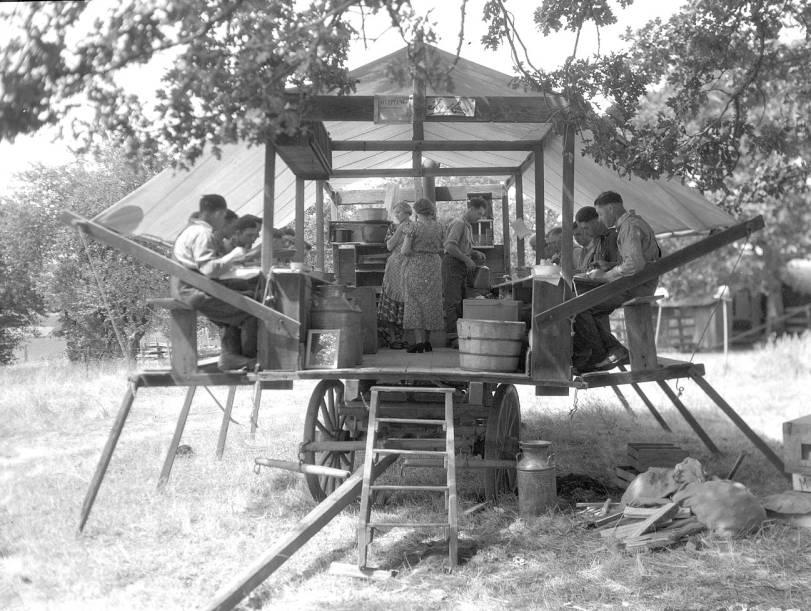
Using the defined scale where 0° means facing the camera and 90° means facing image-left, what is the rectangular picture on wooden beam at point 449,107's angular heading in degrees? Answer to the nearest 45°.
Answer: approximately 0°

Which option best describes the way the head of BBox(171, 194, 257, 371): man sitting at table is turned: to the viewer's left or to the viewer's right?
to the viewer's right

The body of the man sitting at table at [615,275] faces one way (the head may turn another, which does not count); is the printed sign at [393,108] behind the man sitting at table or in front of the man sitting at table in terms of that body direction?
in front

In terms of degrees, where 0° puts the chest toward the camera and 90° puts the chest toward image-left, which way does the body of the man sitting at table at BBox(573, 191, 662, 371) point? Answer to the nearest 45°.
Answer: approximately 90°

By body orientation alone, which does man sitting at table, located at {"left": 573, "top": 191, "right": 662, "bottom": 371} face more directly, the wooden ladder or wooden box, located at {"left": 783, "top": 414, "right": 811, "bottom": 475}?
the wooden ladder

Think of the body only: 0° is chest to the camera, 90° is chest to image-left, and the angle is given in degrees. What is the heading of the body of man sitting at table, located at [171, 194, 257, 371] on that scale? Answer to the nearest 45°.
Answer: approximately 270°

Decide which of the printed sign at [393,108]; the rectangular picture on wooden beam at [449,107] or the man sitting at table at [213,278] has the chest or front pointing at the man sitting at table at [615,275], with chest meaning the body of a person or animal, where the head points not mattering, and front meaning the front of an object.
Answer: the man sitting at table at [213,278]
